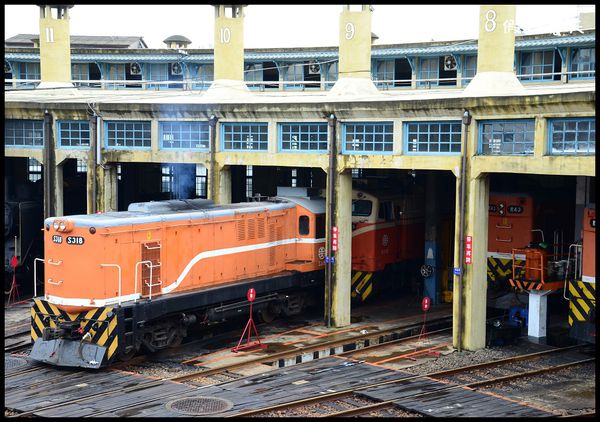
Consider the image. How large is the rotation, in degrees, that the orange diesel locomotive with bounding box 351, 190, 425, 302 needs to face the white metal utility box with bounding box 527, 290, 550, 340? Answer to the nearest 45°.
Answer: approximately 90° to its left

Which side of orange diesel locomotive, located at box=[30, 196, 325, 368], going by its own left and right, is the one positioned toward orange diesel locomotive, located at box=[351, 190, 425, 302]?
back

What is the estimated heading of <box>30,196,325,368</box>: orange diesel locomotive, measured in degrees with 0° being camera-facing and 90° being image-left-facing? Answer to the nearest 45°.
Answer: approximately 45°

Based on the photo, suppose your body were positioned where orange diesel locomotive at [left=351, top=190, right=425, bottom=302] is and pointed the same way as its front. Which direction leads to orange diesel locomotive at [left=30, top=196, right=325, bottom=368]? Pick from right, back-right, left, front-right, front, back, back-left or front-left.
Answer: front

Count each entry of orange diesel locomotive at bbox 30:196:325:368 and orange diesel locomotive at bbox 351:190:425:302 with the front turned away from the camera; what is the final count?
0

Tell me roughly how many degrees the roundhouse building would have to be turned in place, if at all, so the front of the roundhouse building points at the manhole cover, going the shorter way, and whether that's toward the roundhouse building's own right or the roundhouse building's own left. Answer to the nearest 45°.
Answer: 0° — it already faces it

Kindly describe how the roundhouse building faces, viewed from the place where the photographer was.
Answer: facing the viewer

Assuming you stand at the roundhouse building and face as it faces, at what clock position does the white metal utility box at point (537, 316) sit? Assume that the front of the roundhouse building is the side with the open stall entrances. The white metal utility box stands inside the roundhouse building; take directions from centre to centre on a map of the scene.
The white metal utility box is roughly at 10 o'clock from the roundhouse building.

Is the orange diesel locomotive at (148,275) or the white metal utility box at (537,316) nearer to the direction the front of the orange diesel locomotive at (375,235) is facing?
the orange diesel locomotive
